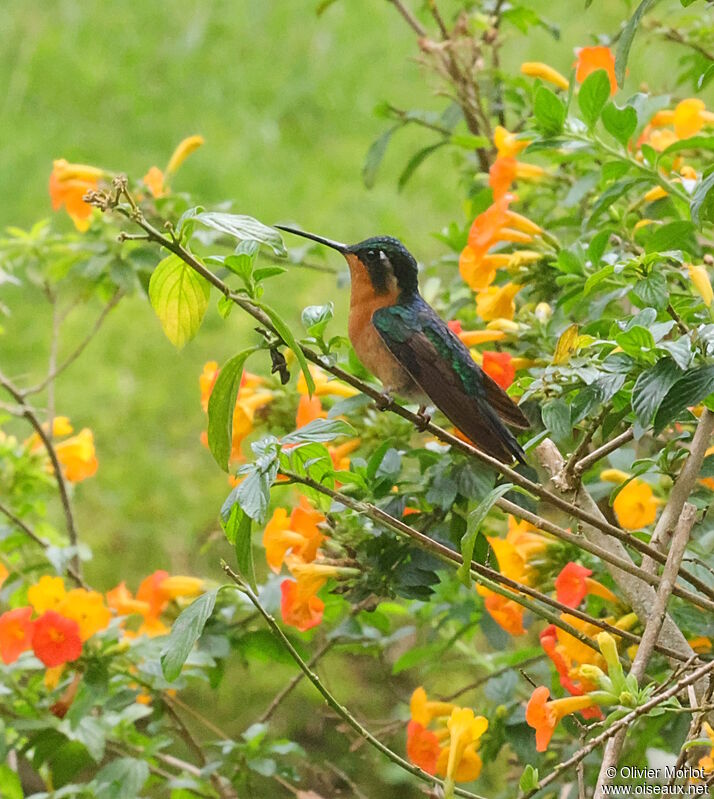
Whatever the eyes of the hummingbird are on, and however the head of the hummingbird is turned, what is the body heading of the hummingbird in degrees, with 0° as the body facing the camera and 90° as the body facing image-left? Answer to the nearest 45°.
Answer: approximately 90°

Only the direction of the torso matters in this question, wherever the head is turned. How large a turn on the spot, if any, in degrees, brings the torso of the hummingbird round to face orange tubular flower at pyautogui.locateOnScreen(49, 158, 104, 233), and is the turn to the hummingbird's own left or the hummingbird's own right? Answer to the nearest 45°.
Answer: approximately 45° to the hummingbird's own right
